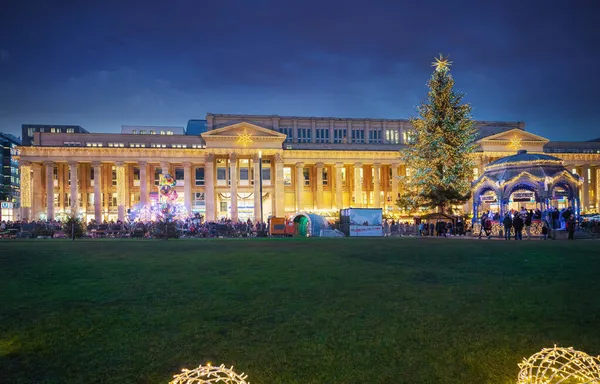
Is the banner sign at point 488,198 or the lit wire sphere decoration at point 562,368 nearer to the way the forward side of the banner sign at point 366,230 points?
the lit wire sphere decoration

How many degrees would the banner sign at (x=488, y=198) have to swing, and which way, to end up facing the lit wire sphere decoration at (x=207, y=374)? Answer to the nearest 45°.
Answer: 0° — it already faces it

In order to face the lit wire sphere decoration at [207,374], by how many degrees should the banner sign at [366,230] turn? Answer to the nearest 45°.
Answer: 0° — it already faces it

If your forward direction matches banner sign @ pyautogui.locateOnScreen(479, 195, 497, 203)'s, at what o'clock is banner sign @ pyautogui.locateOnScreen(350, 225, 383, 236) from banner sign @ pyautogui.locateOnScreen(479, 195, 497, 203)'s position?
banner sign @ pyautogui.locateOnScreen(350, 225, 383, 236) is roughly at 2 o'clock from banner sign @ pyautogui.locateOnScreen(479, 195, 497, 203).

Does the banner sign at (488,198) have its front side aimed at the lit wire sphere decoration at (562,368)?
yes

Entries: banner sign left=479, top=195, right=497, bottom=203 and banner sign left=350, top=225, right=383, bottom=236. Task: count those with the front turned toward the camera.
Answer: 2

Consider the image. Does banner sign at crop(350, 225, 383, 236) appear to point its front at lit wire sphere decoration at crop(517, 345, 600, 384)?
yes

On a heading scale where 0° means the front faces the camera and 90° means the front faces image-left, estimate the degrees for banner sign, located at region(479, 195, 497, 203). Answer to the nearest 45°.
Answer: approximately 0°

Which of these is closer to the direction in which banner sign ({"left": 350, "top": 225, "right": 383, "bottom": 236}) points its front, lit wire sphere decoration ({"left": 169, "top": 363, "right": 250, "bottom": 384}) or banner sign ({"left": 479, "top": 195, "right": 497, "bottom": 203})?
the lit wire sphere decoration

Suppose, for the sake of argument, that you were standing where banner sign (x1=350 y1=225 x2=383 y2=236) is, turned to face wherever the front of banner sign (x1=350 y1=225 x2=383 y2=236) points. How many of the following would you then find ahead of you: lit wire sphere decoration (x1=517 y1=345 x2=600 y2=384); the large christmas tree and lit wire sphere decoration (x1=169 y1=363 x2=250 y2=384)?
2

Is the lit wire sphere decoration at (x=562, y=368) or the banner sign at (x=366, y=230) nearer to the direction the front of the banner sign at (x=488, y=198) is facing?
the lit wire sphere decoration
